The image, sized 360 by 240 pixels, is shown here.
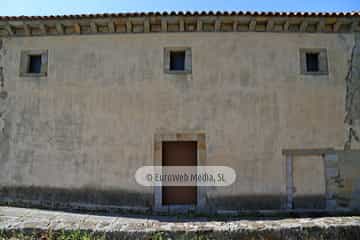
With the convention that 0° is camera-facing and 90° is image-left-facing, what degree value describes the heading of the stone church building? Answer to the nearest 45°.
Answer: approximately 0°
